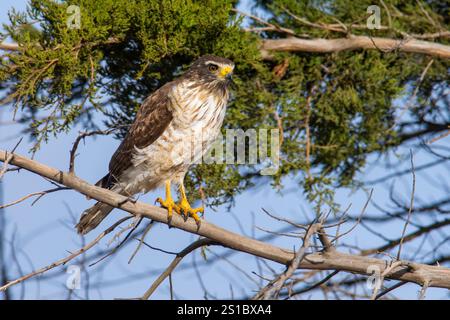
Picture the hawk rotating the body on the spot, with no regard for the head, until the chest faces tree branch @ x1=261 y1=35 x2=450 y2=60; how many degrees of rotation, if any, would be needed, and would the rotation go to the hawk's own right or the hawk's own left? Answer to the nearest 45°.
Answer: approximately 45° to the hawk's own left
